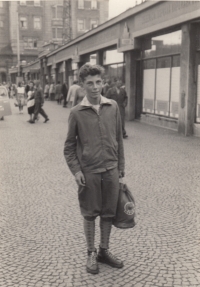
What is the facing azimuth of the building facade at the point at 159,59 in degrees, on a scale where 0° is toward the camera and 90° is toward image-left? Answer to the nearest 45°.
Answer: approximately 45°

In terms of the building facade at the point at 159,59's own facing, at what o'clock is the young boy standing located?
The young boy standing is roughly at 11 o'clock from the building facade.
